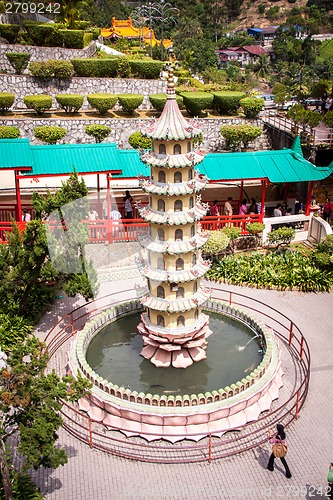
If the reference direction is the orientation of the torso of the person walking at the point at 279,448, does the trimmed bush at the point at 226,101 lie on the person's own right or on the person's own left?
on the person's own right

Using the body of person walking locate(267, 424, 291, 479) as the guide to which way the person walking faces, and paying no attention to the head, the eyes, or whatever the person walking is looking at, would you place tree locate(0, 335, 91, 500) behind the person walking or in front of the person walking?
in front

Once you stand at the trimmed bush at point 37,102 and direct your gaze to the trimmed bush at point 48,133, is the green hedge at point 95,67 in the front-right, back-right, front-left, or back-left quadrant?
back-left

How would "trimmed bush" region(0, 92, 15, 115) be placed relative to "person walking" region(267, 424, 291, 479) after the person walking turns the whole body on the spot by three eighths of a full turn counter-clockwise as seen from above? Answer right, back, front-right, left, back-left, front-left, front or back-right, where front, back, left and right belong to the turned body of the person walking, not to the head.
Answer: back

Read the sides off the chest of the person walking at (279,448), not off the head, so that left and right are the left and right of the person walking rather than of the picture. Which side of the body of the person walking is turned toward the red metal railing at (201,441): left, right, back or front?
front

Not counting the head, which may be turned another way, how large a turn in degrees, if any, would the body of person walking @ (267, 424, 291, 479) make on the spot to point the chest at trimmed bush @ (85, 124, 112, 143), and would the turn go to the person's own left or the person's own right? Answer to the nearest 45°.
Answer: approximately 45° to the person's own right

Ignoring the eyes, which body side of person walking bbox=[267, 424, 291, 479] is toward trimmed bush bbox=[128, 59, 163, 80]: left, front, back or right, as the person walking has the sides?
right

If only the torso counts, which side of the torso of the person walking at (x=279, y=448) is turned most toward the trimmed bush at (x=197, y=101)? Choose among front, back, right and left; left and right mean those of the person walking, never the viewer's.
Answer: right

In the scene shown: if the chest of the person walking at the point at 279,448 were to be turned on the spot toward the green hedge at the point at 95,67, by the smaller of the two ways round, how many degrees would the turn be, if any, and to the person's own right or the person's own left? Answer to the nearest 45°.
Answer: approximately 45° to the person's own right

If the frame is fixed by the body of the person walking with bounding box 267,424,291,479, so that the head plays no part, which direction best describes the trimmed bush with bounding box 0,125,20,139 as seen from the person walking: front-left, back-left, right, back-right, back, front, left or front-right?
front-right

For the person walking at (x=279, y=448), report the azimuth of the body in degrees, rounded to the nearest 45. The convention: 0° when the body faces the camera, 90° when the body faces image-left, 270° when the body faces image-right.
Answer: approximately 90°
